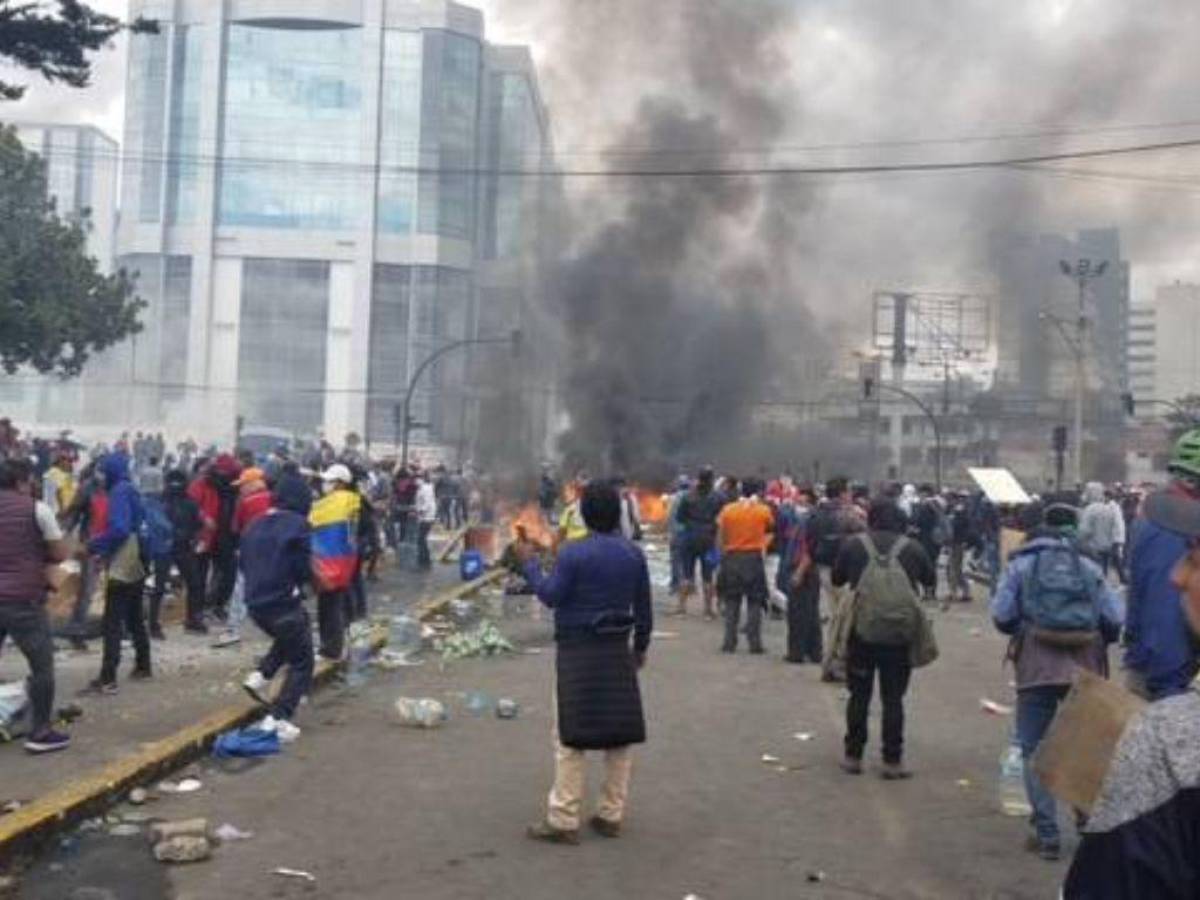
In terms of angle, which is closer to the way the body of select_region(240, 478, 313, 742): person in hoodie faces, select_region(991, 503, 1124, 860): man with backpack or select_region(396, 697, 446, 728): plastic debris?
the plastic debris

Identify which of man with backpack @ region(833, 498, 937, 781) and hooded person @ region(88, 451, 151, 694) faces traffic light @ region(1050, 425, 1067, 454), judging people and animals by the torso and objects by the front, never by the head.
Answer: the man with backpack

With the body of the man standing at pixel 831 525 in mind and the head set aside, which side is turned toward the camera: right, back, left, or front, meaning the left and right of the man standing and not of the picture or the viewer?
back

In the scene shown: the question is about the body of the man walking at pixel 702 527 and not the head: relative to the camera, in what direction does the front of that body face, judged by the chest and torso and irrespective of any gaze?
away from the camera

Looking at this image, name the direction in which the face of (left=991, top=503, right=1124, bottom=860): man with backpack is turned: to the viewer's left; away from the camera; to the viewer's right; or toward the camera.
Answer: away from the camera

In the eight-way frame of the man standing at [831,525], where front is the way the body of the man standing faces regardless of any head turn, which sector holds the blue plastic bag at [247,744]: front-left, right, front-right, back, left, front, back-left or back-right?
back-left

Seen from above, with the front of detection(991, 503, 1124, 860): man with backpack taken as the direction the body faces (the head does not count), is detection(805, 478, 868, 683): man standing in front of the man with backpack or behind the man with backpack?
in front

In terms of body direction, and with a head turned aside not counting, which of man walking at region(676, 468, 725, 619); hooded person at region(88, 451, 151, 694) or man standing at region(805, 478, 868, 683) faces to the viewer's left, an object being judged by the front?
the hooded person

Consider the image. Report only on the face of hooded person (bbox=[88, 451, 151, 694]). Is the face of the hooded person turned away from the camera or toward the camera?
away from the camera

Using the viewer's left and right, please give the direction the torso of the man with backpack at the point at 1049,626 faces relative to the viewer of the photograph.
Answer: facing away from the viewer

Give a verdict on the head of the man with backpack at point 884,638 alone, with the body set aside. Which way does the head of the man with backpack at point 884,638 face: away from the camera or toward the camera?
away from the camera
